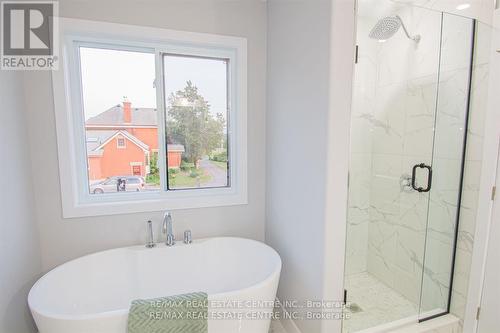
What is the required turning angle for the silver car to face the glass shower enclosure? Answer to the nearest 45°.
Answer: approximately 135° to its left

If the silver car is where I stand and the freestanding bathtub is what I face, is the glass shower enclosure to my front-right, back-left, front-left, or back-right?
front-left

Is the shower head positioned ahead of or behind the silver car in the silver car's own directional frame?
behind

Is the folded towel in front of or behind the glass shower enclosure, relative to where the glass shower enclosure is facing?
in front

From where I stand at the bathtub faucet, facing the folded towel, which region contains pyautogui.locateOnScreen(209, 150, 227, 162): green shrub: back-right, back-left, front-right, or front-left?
back-left

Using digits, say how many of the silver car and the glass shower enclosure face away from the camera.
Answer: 0

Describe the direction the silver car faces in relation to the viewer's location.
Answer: facing to the left of the viewer

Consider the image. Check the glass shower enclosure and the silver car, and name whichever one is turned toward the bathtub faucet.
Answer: the glass shower enclosure
